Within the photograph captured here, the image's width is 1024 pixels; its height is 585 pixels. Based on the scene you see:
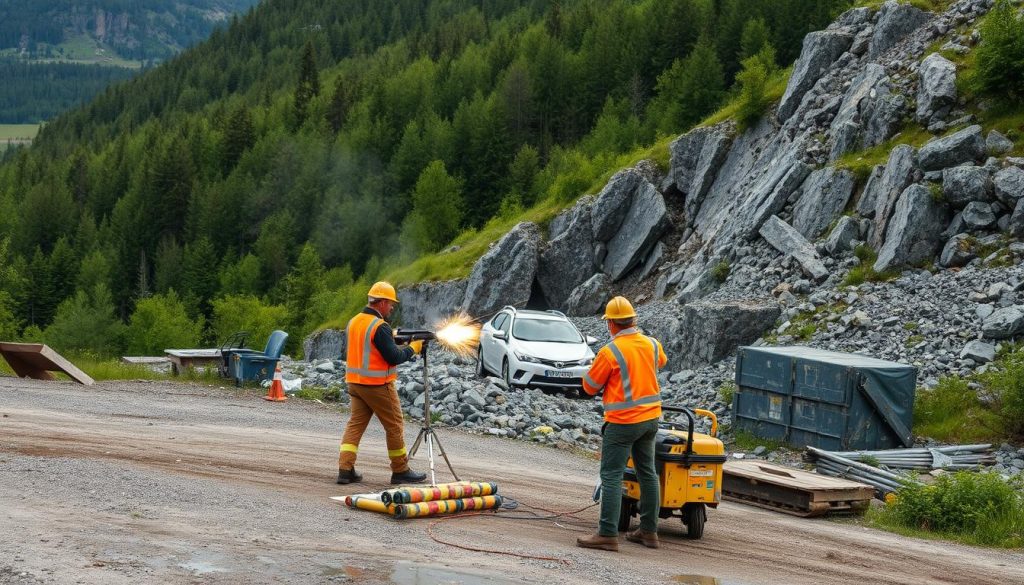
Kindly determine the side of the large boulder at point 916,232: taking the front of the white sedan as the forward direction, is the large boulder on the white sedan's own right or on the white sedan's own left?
on the white sedan's own left

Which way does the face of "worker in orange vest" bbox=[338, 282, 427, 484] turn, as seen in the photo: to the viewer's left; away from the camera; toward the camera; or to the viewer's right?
to the viewer's right

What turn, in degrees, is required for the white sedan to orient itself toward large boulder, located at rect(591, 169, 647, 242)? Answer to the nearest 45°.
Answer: approximately 135° to its left

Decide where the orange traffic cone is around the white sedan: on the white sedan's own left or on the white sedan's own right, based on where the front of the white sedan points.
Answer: on the white sedan's own right

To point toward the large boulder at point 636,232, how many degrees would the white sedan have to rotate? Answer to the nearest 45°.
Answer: approximately 135° to its left

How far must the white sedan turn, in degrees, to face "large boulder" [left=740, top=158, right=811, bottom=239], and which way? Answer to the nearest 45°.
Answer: approximately 90° to its left

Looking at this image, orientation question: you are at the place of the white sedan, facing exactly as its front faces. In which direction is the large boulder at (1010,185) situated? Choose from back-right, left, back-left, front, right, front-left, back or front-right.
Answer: front-left

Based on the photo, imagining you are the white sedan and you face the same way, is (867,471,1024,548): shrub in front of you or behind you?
in front

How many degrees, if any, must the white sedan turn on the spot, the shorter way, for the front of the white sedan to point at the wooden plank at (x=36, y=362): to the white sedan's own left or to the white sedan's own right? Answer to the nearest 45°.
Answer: approximately 135° to the white sedan's own right

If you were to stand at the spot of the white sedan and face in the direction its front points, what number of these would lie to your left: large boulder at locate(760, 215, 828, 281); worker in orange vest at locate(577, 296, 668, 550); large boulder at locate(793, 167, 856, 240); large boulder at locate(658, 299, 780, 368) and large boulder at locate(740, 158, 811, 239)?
4

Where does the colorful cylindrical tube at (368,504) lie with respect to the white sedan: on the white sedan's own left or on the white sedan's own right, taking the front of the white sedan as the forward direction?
on the white sedan's own right

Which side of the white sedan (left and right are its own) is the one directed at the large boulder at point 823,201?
left

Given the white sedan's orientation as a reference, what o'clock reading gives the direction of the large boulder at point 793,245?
The large boulder is roughly at 9 o'clock from the white sedan.

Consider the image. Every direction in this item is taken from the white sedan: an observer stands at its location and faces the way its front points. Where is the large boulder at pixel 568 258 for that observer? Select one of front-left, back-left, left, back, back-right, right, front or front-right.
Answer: back-left

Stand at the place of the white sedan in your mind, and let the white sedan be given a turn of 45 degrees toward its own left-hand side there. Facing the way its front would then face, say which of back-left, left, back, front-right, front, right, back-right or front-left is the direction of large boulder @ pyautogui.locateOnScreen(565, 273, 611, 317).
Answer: left

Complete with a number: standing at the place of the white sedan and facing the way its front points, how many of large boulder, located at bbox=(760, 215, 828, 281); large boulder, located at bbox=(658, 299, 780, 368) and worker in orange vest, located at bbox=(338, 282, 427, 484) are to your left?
2

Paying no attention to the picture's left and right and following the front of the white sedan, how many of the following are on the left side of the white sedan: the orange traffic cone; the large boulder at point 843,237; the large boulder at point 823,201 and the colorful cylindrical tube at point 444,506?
2
